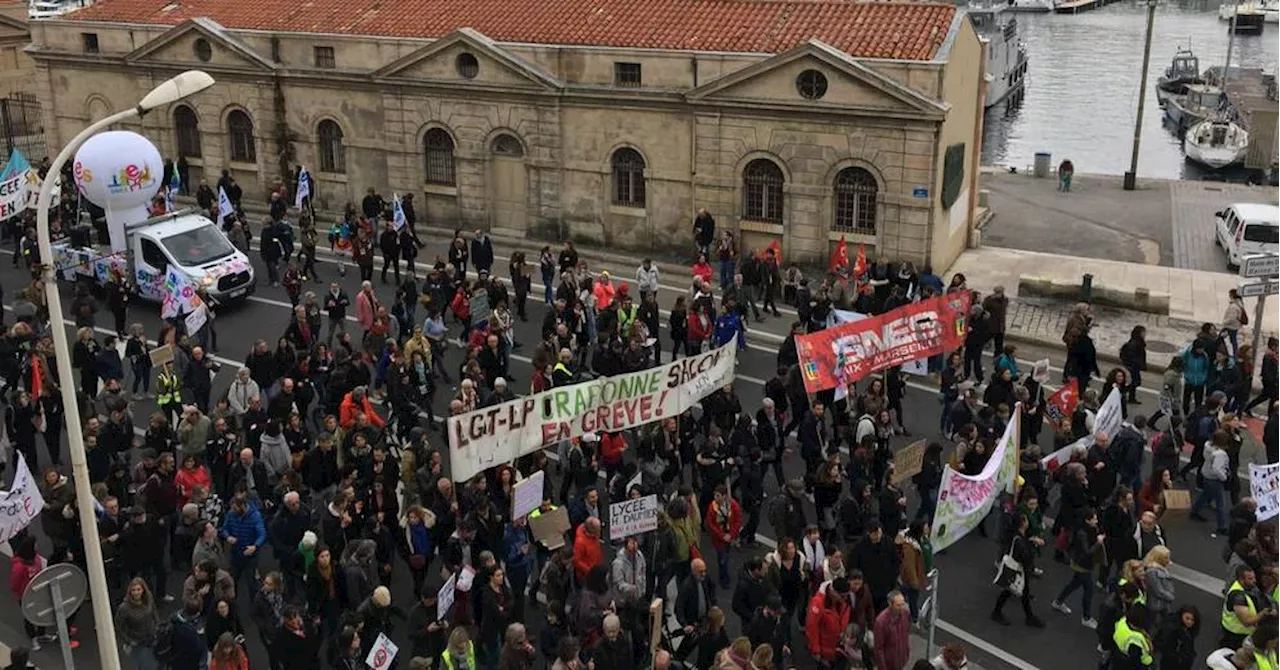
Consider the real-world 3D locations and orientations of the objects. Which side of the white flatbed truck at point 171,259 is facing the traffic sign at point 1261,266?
front

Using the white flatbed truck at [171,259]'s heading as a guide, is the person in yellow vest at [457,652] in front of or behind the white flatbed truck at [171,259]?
in front

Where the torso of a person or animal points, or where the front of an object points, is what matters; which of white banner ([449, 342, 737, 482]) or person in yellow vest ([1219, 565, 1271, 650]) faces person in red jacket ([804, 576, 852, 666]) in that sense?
the white banner

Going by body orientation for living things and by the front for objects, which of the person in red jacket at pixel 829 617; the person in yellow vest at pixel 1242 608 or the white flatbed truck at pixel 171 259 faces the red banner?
the white flatbed truck

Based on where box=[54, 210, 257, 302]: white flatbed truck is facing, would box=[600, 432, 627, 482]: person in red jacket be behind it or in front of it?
in front

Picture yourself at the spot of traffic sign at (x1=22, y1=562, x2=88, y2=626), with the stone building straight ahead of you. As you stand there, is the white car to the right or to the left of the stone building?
right

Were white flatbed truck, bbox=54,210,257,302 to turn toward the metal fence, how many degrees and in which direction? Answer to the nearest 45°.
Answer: approximately 135° to its left

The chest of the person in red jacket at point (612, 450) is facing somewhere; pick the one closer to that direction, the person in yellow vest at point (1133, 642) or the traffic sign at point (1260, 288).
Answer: the person in yellow vest

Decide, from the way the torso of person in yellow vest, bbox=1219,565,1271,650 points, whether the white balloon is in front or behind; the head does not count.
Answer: behind

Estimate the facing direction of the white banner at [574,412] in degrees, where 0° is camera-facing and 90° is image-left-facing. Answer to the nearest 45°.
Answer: approximately 315°

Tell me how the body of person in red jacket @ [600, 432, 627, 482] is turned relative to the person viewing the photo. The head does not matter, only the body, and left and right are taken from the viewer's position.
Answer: facing the viewer and to the right of the viewer

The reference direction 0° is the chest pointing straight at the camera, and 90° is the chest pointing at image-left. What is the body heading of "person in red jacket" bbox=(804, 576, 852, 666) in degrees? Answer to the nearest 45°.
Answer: approximately 315°

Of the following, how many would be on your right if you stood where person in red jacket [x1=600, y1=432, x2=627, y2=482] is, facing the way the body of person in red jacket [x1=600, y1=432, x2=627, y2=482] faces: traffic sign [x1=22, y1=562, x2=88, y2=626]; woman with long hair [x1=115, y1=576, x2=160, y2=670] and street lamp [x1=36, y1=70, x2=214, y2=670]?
3
